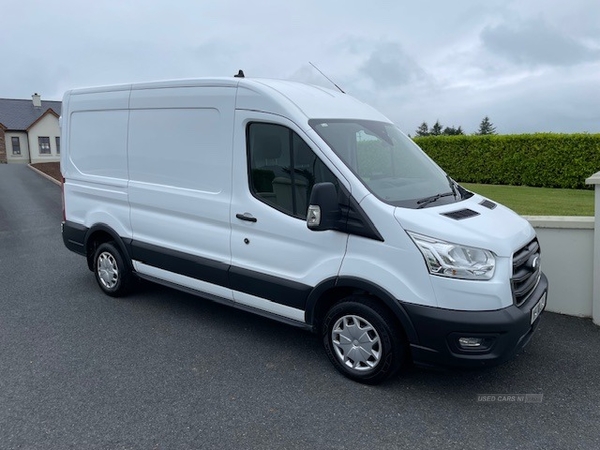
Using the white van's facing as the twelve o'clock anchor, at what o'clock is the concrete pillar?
The concrete pillar is roughly at 10 o'clock from the white van.

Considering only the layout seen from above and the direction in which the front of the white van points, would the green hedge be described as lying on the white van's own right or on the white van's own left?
on the white van's own left

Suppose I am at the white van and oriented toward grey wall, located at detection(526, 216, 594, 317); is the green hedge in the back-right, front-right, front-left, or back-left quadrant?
front-left

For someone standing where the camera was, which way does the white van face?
facing the viewer and to the right of the viewer

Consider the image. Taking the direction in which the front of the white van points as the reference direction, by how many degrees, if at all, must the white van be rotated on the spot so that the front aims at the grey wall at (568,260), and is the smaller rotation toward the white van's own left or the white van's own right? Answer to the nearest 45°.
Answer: approximately 45° to the white van's own left

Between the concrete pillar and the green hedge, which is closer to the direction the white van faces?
the concrete pillar
